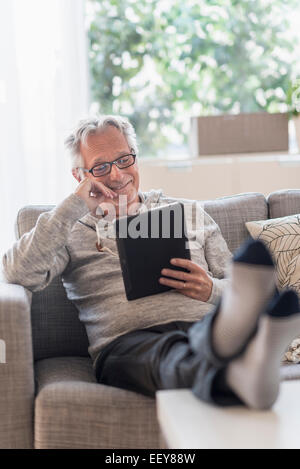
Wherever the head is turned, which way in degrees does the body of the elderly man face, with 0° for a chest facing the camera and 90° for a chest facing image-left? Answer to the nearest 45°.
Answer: approximately 315°

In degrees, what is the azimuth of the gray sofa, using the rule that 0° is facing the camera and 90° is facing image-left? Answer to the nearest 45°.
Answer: approximately 0°
